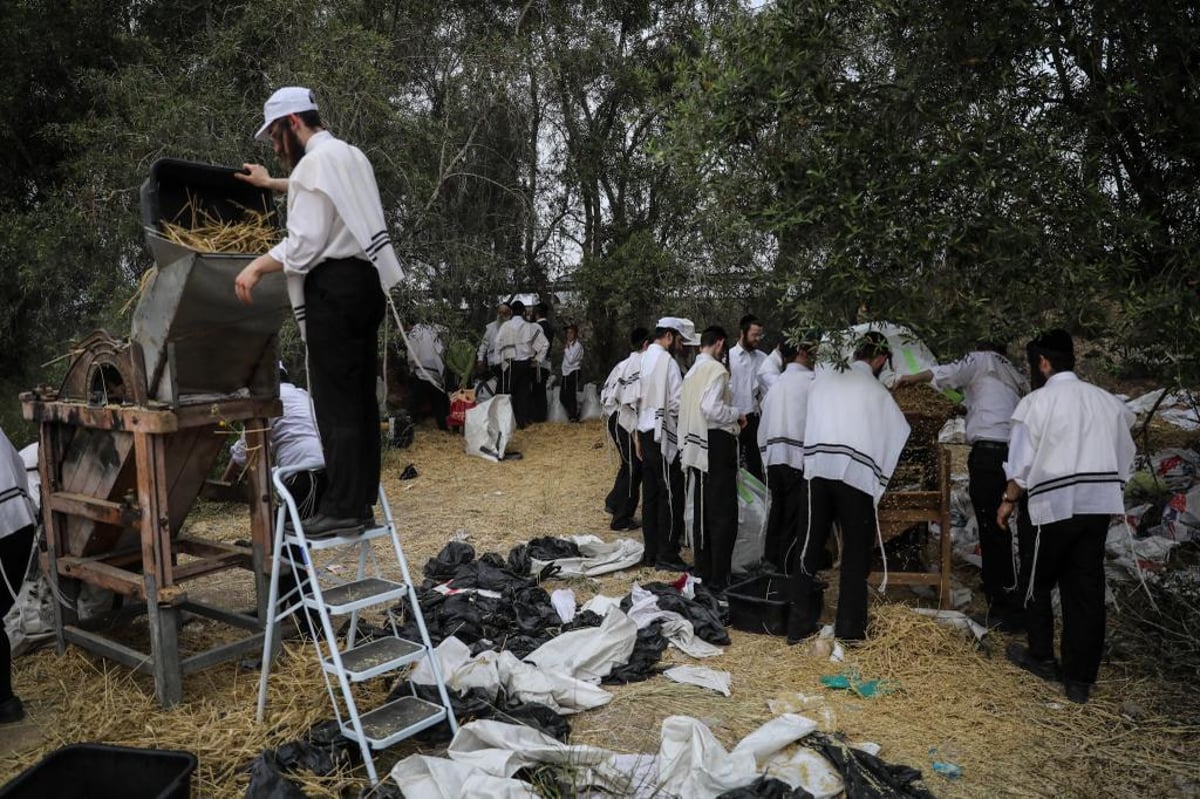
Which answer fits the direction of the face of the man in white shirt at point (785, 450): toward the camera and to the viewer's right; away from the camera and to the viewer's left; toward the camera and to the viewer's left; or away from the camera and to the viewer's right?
away from the camera and to the viewer's right

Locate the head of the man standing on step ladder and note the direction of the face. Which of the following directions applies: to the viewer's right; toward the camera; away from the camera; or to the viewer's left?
to the viewer's left

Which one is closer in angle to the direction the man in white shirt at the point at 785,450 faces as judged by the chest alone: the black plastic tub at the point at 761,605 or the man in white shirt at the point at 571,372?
the man in white shirt

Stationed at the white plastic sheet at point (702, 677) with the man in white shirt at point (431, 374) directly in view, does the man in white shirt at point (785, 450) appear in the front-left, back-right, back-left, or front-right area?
front-right

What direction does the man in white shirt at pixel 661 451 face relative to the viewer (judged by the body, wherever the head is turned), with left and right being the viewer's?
facing to the right of the viewer

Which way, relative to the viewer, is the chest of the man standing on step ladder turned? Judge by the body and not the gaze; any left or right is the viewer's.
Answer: facing to the left of the viewer

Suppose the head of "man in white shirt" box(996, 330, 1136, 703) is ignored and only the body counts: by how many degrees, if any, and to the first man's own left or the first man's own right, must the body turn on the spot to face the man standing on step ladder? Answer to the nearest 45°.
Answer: approximately 90° to the first man's own left

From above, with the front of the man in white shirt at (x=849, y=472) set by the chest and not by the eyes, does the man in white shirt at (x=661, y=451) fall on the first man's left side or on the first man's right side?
on the first man's left side

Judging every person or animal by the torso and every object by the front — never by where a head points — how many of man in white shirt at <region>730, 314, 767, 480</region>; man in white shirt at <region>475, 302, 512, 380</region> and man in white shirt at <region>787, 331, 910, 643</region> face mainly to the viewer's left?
0

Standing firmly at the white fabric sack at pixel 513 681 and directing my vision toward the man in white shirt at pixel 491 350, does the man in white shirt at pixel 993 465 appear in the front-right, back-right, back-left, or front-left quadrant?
front-right

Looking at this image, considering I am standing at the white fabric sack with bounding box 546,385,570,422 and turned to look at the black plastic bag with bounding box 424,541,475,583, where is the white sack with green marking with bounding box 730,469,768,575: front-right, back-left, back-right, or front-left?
front-left

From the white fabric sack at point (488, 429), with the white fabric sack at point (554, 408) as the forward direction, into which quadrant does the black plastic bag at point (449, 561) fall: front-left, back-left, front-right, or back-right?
back-right

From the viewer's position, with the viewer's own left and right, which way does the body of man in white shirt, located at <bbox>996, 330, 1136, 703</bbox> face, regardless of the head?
facing away from the viewer and to the left of the viewer

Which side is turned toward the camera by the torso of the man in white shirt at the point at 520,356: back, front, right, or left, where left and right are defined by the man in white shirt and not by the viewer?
back

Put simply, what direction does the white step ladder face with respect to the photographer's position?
facing the viewer and to the right of the viewer
